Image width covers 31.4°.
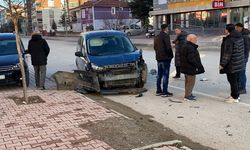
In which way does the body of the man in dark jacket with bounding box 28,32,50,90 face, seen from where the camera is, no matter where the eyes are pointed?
away from the camera

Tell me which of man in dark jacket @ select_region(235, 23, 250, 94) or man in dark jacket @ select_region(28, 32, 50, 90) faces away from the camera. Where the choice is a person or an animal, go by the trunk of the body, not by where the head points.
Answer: man in dark jacket @ select_region(28, 32, 50, 90)

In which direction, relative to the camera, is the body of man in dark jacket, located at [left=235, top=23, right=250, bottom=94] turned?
to the viewer's left

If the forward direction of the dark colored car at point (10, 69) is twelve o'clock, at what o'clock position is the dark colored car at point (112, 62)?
the dark colored car at point (112, 62) is roughly at 10 o'clock from the dark colored car at point (10, 69).

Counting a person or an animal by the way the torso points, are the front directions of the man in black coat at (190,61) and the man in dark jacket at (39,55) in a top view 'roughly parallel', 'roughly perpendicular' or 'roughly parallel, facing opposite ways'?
roughly perpendicular

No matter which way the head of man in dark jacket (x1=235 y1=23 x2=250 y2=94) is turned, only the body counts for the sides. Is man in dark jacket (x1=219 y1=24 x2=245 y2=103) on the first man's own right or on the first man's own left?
on the first man's own left

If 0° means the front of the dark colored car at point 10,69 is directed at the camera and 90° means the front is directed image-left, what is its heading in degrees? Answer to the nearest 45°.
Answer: approximately 0°
